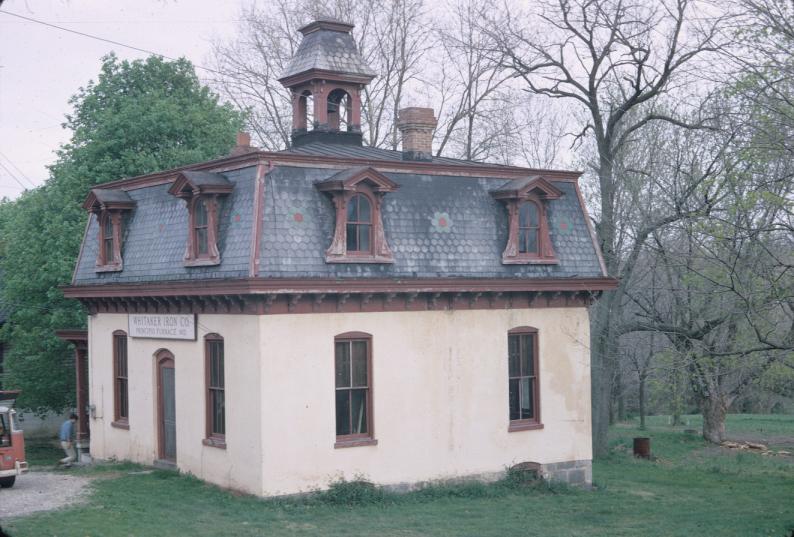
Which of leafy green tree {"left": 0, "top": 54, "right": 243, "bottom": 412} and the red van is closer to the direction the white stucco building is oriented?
the red van

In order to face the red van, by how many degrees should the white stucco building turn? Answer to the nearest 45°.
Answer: approximately 45° to its right

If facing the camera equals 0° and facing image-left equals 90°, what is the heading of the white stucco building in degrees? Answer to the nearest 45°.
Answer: approximately 45°

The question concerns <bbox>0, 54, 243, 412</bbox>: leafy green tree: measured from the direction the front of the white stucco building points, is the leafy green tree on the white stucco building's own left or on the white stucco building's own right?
on the white stucco building's own right

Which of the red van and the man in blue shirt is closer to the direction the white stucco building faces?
the red van
